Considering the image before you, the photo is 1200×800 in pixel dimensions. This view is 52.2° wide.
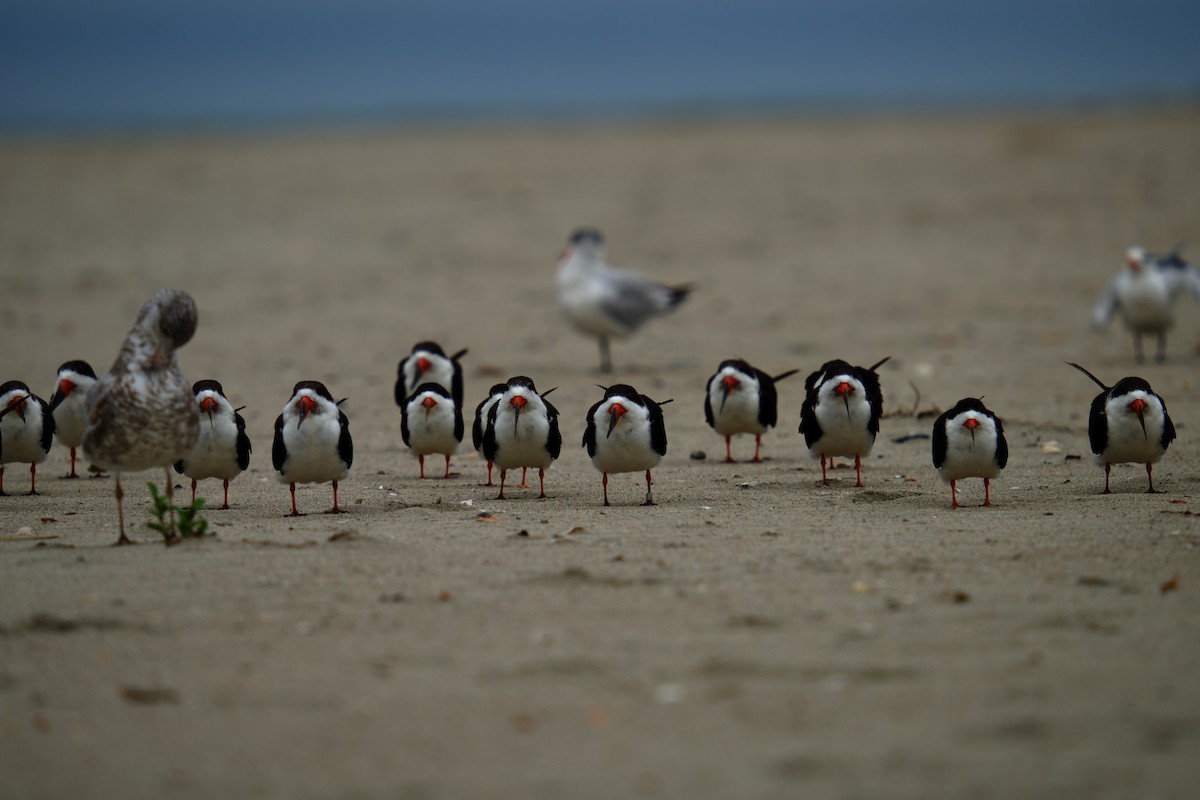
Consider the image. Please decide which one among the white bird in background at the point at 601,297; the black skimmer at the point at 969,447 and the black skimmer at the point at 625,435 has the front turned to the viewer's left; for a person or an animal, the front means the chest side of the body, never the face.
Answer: the white bird in background

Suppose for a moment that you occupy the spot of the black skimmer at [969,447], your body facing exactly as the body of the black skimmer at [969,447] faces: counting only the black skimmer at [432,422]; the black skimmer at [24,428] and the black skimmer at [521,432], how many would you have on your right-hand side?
3

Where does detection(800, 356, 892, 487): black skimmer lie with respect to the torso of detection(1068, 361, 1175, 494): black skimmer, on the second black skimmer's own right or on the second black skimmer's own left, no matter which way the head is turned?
on the second black skimmer's own right

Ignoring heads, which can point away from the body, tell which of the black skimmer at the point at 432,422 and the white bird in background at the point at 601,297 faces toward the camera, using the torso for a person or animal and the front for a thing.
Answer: the black skimmer

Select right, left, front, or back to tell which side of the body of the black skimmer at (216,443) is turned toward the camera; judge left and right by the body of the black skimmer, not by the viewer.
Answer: front

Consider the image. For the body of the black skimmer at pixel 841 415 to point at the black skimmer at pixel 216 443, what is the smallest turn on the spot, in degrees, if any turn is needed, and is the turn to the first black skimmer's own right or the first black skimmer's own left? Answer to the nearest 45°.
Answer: approximately 90° to the first black skimmer's own right

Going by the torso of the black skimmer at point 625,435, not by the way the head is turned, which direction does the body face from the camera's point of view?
toward the camera

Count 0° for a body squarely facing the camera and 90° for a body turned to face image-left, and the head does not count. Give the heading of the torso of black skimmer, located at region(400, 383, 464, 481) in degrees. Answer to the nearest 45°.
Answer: approximately 0°

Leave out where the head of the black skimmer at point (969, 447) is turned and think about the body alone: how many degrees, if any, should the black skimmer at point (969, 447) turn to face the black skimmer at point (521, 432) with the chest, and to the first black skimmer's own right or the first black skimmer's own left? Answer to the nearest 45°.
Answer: approximately 90° to the first black skimmer's own right

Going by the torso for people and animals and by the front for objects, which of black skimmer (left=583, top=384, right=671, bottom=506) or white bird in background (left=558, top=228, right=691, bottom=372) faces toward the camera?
the black skimmer

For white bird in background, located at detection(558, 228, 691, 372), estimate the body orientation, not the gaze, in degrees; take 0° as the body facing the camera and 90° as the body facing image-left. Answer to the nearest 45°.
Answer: approximately 90°

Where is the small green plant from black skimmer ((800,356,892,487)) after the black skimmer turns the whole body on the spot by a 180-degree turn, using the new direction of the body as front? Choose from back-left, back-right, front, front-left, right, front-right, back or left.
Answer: back-left

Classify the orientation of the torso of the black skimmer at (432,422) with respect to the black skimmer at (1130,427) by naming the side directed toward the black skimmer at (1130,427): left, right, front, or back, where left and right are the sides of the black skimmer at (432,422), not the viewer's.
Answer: left

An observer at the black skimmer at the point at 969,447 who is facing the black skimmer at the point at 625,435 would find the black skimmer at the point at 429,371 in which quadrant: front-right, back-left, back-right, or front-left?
front-right
